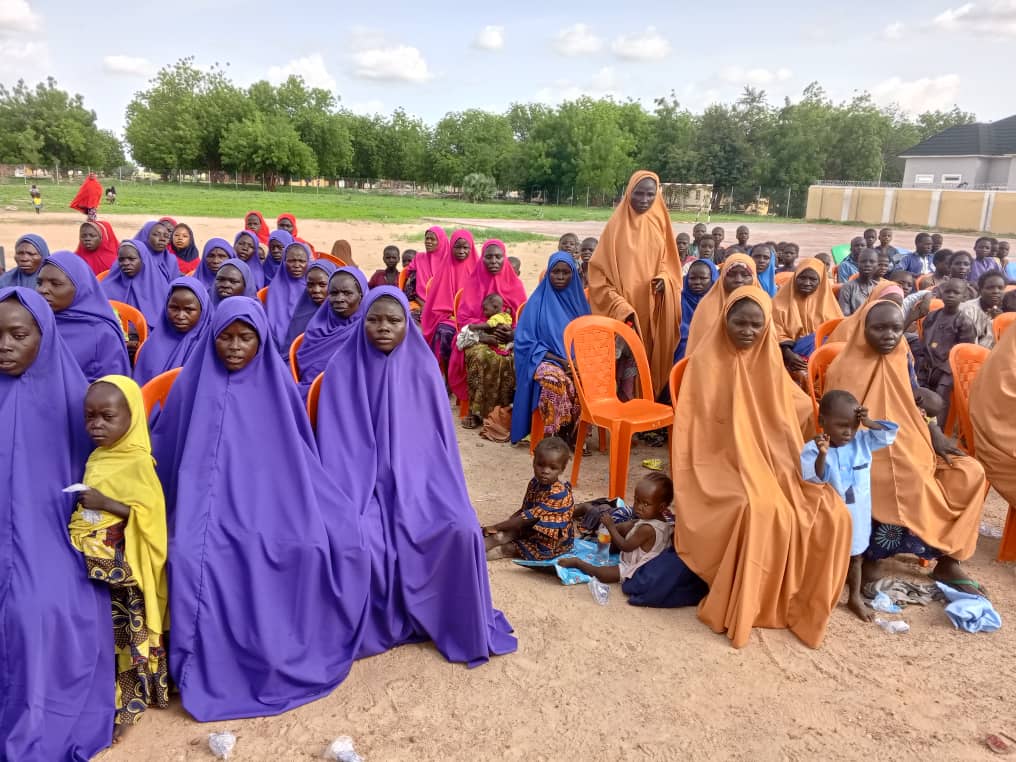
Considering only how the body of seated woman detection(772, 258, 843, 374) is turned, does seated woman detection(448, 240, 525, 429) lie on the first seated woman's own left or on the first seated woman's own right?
on the first seated woman's own right

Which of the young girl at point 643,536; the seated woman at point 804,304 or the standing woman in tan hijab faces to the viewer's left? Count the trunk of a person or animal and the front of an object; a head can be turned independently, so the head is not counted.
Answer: the young girl

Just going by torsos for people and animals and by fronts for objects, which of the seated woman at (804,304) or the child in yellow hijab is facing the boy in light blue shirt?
the seated woman

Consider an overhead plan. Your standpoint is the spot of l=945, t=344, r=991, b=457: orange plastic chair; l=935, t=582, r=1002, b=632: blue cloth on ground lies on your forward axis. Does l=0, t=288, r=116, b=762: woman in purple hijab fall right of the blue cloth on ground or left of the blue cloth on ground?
right

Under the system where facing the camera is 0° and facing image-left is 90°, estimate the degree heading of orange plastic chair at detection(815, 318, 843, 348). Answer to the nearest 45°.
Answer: approximately 315°

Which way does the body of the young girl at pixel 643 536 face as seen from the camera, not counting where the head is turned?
to the viewer's left

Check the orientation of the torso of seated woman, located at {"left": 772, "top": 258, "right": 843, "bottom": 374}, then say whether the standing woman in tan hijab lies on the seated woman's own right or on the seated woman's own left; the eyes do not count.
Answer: on the seated woman's own right
